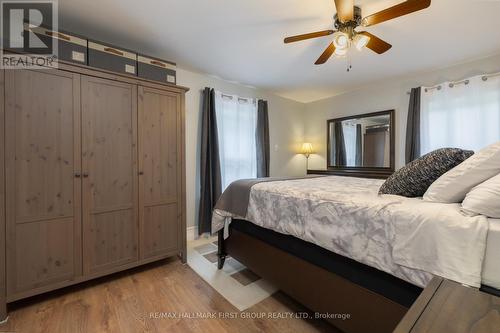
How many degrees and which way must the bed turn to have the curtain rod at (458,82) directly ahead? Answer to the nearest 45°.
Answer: approximately 90° to its right

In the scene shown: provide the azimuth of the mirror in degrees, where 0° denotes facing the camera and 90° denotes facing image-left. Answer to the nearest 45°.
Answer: approximately 45°

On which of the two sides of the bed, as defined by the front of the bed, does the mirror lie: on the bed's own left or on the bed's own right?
on the bed's own right

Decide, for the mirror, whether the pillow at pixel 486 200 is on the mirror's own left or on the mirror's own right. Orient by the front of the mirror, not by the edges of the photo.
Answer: on the mirror's own left

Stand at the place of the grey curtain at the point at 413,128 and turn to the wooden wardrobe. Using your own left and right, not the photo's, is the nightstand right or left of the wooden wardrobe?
left

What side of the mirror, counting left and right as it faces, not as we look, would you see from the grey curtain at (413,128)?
left

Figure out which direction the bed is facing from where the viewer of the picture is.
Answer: facing away from the viewer and to the left of the viewer

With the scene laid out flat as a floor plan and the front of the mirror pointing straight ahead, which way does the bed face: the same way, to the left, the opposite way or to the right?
to the right

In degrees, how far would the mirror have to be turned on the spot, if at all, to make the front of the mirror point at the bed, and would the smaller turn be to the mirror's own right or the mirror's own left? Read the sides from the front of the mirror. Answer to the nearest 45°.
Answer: approximately 45° to the mirror's own left
